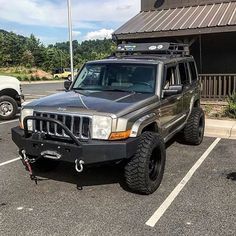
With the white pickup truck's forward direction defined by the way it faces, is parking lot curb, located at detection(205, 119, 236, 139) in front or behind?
in front

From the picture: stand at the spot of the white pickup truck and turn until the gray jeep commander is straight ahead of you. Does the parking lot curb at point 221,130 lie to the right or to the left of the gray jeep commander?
left

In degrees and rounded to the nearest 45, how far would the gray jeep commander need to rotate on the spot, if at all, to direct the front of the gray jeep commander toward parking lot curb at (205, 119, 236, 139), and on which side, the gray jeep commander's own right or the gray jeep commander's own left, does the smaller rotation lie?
approximately 180°

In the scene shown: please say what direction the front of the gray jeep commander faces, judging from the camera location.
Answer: facing the viewer and to the left of the viewer

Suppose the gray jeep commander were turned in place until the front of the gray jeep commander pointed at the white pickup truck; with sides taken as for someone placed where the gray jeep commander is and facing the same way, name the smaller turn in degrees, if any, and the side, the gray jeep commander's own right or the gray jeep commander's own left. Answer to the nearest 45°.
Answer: approximately 90° to the gray jeep commander's own right

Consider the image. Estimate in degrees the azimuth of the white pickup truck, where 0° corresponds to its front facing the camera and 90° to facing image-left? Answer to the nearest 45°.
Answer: approximately 270°

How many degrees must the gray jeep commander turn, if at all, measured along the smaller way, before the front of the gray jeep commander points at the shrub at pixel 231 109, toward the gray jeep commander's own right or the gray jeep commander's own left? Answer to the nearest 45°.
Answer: approximately 180°
